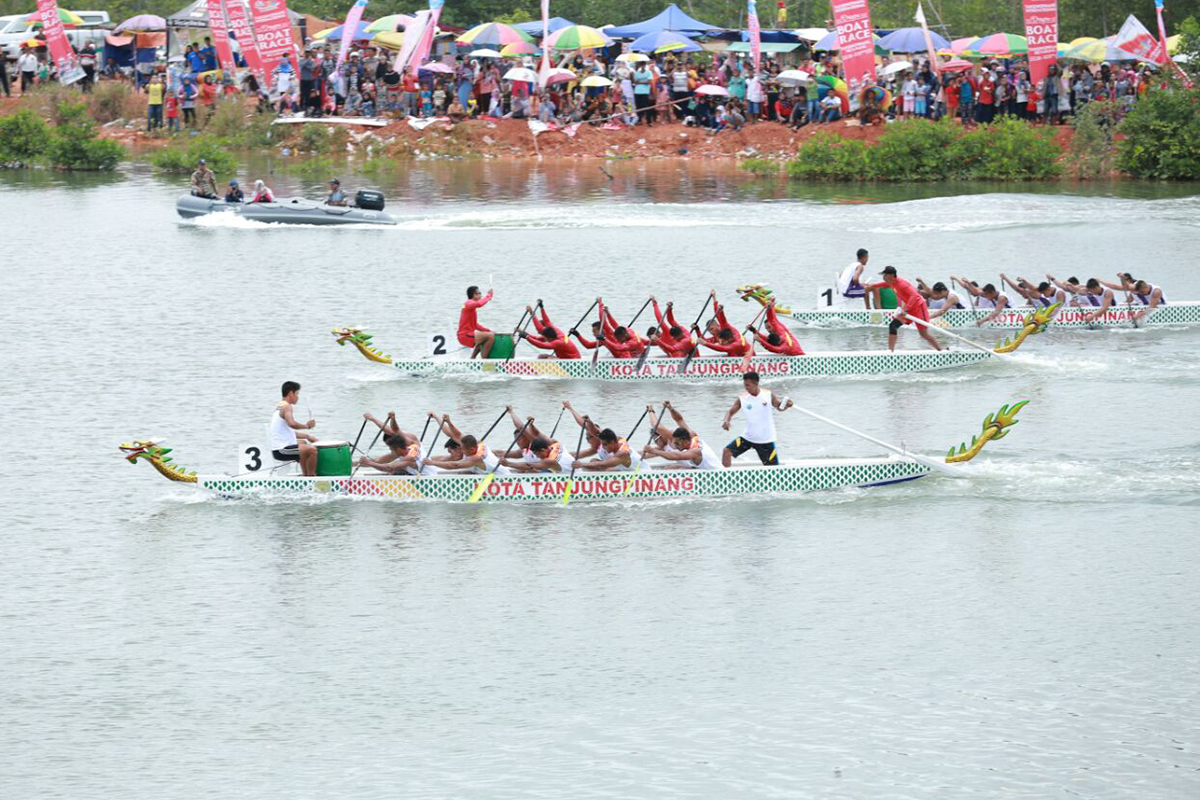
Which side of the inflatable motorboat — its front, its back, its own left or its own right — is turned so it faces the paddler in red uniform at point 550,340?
left

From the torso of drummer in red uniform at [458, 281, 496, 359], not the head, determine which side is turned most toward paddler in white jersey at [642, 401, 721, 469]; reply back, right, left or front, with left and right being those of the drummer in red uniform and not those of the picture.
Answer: right

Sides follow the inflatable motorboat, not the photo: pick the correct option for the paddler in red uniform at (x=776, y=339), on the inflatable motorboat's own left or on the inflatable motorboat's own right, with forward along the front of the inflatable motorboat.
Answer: on the inflatable motorboat's own left

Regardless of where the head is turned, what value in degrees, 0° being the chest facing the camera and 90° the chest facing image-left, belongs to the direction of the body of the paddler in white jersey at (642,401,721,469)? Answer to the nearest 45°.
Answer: approximately 90°

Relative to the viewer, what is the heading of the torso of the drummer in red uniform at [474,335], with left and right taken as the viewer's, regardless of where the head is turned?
facing to the right of the viewer

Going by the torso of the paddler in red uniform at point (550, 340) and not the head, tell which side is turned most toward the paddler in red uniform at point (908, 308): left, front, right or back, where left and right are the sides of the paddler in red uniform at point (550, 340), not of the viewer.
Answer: back

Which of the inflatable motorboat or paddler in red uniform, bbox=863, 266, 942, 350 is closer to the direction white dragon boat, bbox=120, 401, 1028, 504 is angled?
the inflatable motorboat

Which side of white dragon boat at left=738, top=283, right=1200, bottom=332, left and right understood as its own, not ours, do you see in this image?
left

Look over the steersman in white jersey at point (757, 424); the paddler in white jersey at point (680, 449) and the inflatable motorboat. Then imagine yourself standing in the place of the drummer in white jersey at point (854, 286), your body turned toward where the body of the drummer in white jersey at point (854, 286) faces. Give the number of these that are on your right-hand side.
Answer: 2

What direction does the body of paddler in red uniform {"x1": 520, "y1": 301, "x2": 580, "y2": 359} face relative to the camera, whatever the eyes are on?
to the viewer's left

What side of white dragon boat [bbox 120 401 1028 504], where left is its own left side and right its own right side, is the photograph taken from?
left

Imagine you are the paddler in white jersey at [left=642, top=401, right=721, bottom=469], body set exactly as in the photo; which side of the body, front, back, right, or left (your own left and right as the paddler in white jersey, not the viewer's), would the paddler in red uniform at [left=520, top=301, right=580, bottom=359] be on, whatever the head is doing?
right

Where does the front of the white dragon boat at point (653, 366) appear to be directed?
to the viewer's left

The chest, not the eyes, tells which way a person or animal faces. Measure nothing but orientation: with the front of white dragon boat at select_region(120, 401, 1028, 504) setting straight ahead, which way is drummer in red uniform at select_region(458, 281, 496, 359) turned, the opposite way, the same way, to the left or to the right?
the opposite way
